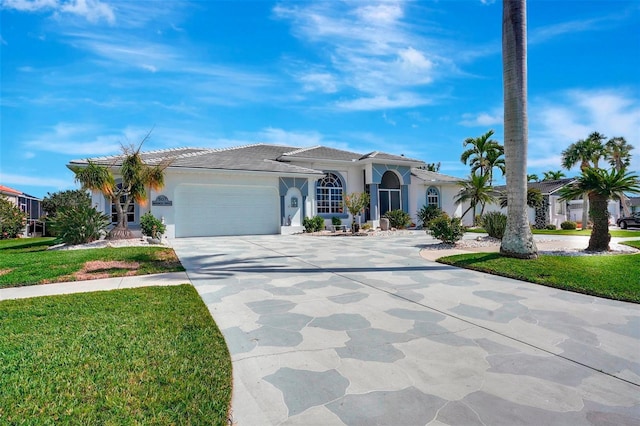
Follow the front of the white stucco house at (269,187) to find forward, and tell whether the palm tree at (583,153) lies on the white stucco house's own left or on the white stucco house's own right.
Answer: on the white stucco house's own left

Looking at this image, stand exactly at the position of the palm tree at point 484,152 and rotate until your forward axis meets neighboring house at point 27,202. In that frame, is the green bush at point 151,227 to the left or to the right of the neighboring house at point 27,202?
left

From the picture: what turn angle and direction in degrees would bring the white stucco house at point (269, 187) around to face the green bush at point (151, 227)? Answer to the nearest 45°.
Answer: approximately 45° to its right

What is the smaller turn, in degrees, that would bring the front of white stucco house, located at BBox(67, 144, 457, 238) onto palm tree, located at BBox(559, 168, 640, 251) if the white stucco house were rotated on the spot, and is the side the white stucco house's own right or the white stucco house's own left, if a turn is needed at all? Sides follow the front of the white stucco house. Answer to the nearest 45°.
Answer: approximately 45° to the white stucco house's own left

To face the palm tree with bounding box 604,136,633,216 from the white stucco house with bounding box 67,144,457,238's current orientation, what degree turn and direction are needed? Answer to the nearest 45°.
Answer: approximately 90° to its left

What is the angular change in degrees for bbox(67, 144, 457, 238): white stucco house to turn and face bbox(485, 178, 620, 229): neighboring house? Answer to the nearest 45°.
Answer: approximately 90° to its left

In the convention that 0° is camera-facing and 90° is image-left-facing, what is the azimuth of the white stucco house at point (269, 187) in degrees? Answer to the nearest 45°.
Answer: approximately 0°

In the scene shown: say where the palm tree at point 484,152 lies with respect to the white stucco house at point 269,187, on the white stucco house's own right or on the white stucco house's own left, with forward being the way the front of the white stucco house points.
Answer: on the white stucco house's own left

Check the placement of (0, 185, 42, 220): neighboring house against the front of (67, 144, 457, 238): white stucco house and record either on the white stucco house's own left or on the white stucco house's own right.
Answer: on the white stucco house's own right

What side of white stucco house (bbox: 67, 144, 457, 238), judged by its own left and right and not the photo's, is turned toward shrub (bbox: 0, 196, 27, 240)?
right

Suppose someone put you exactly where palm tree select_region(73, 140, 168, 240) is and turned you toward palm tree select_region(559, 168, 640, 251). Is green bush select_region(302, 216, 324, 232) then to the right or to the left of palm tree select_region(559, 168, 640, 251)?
left

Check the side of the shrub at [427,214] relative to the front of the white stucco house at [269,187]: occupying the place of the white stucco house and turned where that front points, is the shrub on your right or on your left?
on your left
